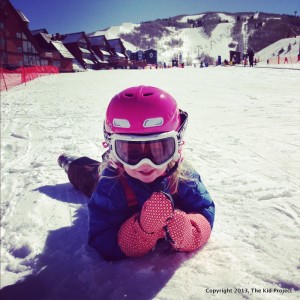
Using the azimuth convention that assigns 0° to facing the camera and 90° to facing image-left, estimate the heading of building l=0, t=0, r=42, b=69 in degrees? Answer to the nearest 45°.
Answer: approximately 315°
